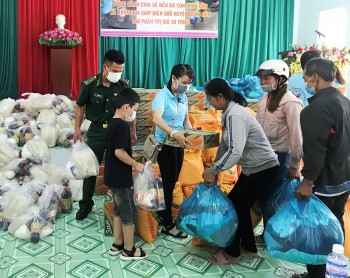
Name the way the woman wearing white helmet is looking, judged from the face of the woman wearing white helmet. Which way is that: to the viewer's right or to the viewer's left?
to the viewer's left

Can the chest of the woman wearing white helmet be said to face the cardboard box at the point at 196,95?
no

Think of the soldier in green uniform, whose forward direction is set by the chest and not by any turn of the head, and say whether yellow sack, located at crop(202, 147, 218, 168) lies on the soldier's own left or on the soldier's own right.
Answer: on the soldier's own left

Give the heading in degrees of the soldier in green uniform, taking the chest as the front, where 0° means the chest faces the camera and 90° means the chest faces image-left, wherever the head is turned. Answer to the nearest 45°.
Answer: approximately 315°

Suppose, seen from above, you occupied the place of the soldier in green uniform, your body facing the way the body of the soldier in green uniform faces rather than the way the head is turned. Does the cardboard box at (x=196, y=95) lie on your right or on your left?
on your left

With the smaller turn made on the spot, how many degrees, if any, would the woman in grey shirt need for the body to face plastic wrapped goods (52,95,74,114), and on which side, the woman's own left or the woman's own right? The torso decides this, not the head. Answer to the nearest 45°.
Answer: approximately 45° to the woman's own right

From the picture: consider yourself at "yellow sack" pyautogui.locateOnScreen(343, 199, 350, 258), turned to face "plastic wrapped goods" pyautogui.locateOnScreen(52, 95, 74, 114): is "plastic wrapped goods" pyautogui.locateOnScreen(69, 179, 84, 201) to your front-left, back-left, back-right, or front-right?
front-left

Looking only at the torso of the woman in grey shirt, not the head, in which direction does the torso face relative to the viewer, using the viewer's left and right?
facing to the left of the viewer

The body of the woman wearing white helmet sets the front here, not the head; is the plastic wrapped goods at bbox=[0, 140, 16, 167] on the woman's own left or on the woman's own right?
on the woman's own right

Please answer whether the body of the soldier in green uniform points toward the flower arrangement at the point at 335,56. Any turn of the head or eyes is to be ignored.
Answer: no

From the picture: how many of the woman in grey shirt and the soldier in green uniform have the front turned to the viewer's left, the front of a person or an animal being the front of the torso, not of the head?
1

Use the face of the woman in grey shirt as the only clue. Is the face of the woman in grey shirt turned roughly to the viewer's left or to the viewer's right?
to the viewer's left

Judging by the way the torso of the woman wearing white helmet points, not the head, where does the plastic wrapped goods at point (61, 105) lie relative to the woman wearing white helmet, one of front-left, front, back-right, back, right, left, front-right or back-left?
right
